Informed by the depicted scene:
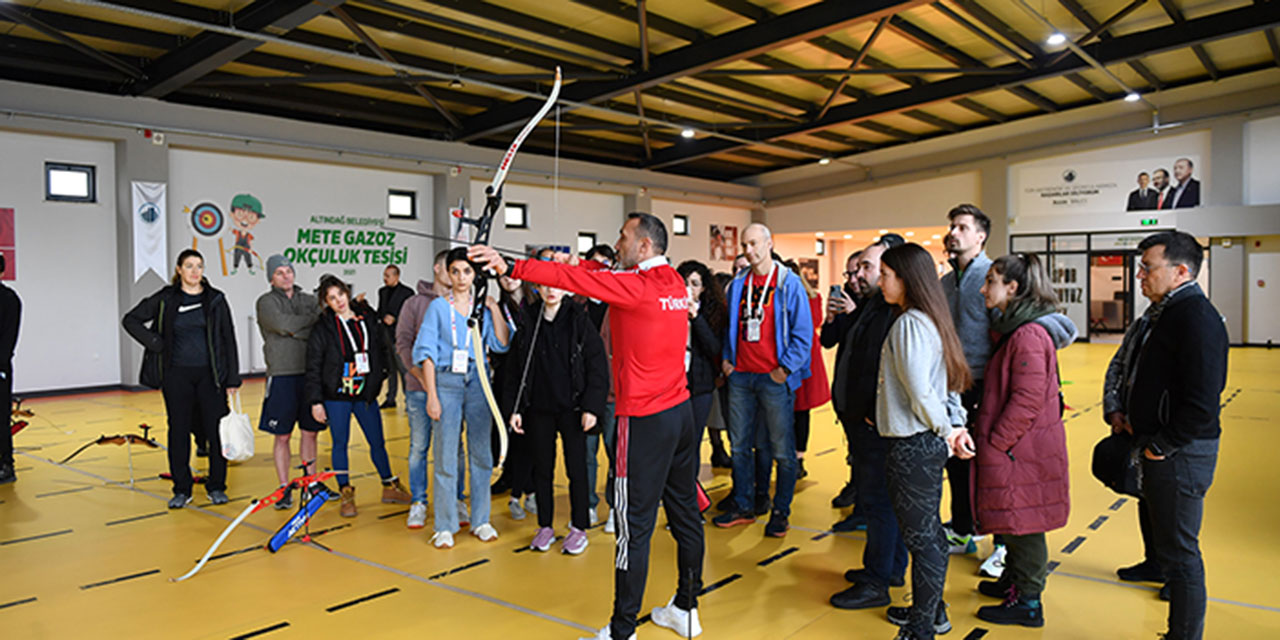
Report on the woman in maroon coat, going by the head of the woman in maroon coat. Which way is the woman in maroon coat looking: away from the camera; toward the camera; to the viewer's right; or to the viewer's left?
to the viewer's left

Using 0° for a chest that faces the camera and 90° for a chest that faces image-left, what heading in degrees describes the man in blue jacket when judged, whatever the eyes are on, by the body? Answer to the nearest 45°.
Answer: approximately 45°

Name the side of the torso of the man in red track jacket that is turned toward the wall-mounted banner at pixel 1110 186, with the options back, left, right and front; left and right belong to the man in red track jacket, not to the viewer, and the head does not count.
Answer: right

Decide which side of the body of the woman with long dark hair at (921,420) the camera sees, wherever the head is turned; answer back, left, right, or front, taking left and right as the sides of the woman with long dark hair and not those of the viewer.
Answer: left

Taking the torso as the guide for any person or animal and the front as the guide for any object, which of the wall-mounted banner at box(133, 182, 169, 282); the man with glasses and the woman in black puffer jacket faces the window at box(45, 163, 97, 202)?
the man with glasses

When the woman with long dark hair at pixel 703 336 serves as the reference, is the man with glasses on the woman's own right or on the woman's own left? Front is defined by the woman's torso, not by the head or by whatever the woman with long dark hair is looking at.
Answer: on the woman's own left

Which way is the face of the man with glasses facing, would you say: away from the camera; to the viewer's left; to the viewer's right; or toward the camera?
to the viewer's left

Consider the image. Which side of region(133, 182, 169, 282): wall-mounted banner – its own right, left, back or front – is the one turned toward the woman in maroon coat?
front

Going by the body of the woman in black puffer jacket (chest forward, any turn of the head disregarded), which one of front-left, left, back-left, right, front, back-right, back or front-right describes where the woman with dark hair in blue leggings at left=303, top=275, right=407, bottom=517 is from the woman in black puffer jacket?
front-left

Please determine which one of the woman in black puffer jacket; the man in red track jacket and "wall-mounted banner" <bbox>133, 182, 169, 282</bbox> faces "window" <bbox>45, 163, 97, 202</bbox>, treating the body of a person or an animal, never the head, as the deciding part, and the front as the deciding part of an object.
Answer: the man in red track jacket

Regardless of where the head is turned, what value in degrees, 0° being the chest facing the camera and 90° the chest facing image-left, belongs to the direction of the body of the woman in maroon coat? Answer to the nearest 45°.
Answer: approximately 90°

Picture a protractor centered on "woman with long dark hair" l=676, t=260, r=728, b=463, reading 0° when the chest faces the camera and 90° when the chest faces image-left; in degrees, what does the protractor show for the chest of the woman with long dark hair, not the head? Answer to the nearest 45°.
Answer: approximately 45°

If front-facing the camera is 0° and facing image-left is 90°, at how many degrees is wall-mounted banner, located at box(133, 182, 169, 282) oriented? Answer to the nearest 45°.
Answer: approximately 0°
